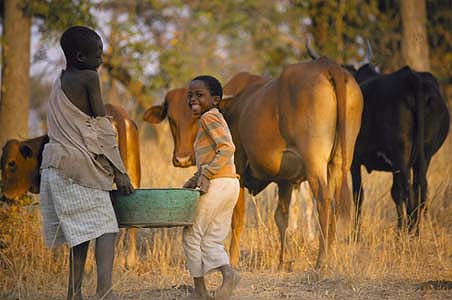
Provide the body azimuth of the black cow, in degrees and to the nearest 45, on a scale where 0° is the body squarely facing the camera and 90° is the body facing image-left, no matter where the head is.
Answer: approximately 135°

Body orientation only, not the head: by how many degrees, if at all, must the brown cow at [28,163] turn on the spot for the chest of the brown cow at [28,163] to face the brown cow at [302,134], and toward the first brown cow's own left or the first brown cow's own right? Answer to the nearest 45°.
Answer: approximately 135° to the first brown cow's own left

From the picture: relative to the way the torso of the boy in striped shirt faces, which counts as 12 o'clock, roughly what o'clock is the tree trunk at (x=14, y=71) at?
The tree trunk is roughly at 2 o'clock from the boy in striped shirt.

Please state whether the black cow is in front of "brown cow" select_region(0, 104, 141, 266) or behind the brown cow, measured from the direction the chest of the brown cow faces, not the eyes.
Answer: behind

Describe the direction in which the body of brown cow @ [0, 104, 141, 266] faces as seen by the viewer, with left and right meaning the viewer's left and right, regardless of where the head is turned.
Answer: facing to the left of the viewer

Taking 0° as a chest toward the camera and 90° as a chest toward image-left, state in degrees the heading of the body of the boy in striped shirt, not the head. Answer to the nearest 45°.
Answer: approximately 90°
